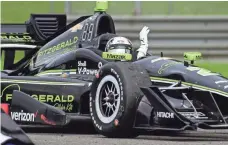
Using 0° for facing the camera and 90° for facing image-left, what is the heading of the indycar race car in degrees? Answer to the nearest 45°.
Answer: approximately 315°

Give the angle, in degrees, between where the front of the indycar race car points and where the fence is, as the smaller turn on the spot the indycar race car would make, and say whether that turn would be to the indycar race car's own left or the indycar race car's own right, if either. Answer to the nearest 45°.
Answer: approximately 135° to the indycar race car's own left
